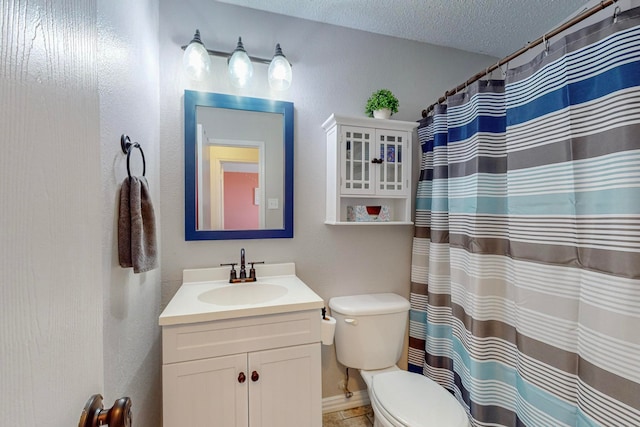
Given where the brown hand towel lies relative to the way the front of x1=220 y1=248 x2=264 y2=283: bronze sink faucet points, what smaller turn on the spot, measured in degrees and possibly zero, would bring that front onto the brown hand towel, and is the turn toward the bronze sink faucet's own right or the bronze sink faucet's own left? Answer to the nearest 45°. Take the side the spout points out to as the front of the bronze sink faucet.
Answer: approximately 45° to the bronze sink faucet's own right

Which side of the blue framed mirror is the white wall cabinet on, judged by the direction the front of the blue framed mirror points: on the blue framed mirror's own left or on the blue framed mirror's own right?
on the blue framed mirror's own left

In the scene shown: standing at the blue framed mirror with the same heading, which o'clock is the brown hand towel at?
The brown hand towel is roughly at 1 o'clock from the blue framed mirror.

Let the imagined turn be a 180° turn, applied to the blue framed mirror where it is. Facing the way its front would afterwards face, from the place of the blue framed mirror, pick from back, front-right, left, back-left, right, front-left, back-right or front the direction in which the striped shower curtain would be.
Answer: back-right

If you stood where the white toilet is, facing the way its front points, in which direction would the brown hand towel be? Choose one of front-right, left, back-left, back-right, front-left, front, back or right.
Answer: right

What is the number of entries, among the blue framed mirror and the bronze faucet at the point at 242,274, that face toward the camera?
2
